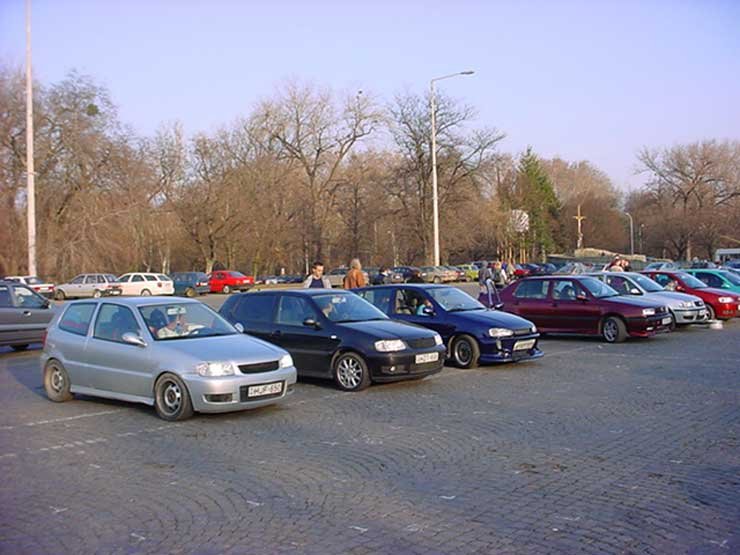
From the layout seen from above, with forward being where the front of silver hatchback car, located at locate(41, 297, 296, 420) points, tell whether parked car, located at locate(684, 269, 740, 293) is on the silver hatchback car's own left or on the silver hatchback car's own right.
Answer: on the silver hatchback car's own left

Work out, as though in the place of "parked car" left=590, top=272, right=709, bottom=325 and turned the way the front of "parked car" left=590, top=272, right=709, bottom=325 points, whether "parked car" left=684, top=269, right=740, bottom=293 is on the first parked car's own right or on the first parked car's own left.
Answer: on the first parked car's own left

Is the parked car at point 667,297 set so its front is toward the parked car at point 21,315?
no

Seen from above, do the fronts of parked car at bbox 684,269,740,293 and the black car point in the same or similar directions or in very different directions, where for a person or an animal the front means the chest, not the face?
same or similar directions

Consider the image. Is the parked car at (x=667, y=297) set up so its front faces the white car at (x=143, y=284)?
no

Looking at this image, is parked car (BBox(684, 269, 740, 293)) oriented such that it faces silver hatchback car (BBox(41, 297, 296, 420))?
no

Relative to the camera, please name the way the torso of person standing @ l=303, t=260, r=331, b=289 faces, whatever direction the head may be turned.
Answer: toward the camera

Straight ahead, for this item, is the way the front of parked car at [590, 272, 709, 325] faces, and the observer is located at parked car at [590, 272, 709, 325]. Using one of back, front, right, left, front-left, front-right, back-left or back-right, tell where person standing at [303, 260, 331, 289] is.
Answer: right

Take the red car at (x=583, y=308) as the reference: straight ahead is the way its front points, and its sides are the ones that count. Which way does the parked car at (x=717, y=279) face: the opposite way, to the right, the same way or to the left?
the same way

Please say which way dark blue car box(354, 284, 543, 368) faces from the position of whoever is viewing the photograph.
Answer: facing the viewer and to the right of the viewer

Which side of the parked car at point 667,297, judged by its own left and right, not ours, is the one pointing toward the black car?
right

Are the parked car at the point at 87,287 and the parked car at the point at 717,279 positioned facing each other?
no

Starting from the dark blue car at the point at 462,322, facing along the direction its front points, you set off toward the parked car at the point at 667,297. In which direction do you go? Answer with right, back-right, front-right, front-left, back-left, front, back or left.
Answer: left

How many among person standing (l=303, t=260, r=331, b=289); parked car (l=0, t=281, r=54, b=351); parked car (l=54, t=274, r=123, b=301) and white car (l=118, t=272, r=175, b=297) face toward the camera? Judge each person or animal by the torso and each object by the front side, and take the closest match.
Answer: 1

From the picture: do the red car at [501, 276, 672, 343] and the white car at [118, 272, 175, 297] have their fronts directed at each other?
no

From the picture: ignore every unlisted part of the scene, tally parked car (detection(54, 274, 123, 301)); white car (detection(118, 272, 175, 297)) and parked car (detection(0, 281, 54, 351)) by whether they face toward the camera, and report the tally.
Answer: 0

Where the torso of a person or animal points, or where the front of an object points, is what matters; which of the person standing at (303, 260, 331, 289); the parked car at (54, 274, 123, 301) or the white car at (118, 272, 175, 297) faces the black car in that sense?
the person standing

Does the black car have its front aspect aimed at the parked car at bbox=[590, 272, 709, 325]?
no
